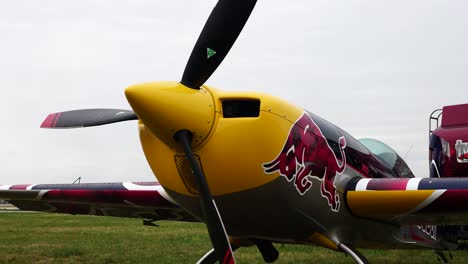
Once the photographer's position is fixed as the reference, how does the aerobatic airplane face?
facing the viewer and to the left of the viewer
